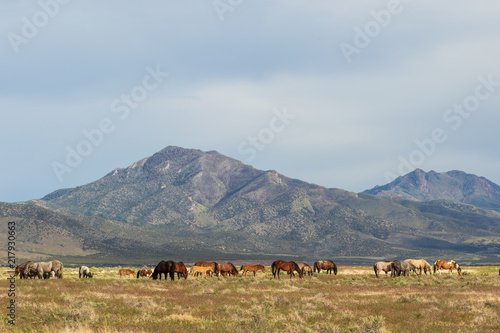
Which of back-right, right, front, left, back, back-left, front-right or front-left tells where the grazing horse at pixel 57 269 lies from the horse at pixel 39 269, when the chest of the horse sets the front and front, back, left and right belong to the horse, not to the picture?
back

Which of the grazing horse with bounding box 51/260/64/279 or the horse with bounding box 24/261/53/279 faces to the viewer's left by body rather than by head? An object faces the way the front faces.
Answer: the horse

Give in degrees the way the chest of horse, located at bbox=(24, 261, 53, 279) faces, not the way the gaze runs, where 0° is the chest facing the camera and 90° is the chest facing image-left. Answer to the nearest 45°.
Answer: approximately 90°
